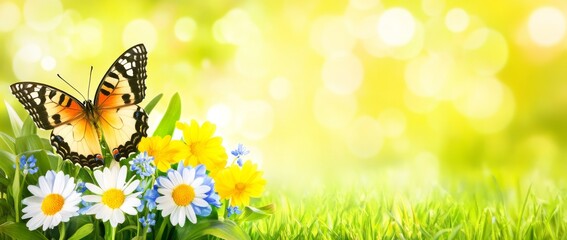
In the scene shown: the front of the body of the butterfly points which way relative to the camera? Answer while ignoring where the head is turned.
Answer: away from the camera
